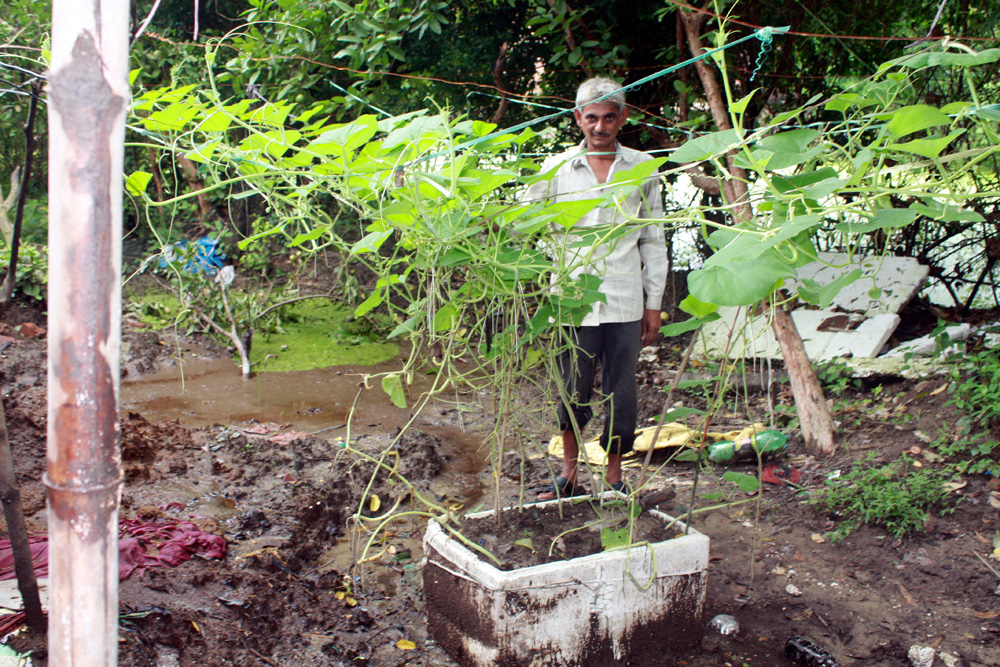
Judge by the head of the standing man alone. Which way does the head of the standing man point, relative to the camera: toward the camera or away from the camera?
toward the camera

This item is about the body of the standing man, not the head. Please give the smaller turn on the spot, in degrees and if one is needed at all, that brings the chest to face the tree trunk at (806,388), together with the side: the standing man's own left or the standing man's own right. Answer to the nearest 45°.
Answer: approximately 135° to the standing man's own left

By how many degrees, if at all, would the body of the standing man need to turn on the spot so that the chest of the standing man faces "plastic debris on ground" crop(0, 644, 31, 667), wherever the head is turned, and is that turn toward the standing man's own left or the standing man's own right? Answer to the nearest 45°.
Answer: approximately 45° to the standing man's own right

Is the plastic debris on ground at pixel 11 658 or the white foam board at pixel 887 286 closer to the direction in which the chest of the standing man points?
the plastic debris on ground

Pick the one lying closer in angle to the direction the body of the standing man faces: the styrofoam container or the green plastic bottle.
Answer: the styrofoam container

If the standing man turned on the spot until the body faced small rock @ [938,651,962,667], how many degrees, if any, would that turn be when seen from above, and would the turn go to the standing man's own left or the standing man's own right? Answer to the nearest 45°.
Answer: approximately 45° to the standing man's own left

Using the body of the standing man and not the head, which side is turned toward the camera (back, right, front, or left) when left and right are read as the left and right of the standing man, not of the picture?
front

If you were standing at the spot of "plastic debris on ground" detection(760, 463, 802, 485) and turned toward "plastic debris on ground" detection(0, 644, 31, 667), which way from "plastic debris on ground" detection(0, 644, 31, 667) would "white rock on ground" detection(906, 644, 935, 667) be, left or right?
left

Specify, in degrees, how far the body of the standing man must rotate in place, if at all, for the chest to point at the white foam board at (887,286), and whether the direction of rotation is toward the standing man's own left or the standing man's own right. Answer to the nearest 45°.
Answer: approximately 135° to the standing man's own left

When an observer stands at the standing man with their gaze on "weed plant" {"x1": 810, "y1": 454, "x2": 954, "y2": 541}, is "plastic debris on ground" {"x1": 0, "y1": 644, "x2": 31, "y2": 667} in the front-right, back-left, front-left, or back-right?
back-right

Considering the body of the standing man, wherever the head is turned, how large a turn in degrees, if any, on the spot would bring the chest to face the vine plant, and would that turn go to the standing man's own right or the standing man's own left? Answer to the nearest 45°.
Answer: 0° — they already face it

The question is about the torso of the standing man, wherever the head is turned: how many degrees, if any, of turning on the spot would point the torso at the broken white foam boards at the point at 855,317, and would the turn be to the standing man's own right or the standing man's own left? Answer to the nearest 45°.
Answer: approximately 135° to the standing man's own left

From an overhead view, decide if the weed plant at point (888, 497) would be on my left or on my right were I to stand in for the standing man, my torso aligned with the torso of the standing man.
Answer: on my left

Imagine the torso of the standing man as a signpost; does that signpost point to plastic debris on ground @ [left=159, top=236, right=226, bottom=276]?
no

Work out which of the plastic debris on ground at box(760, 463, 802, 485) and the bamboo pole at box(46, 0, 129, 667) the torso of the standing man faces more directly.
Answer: the bamboo pole

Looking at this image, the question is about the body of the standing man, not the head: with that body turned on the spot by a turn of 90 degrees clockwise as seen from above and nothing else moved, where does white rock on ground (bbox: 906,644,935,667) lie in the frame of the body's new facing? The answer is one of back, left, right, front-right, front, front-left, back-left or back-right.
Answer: back-left
